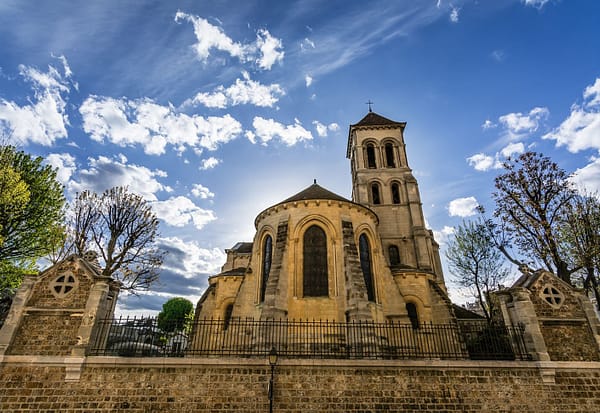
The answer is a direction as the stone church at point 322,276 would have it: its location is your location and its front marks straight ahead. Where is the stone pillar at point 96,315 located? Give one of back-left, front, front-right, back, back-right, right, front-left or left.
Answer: back-left

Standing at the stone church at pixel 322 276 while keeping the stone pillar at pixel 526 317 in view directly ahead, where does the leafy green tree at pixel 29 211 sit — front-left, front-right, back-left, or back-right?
front-right

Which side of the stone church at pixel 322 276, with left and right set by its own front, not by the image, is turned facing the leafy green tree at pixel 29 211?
left

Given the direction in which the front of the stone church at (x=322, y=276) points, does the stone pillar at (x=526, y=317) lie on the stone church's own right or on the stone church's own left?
on the stone church's own right

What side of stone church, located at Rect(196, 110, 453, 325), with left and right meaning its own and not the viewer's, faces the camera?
back

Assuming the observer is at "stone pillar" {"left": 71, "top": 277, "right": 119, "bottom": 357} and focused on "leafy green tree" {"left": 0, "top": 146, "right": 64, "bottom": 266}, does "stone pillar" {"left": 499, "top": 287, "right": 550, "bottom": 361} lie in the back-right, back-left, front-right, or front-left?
back-right
